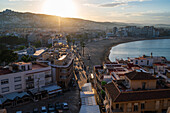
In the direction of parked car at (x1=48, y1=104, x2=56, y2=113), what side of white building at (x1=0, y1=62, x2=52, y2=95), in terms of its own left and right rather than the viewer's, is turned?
front

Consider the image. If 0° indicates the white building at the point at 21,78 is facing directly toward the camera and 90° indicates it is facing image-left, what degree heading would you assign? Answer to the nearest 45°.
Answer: approximately 315°

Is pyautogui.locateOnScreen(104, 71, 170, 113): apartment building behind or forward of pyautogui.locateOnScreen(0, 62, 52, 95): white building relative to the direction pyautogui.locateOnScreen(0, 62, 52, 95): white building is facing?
forward

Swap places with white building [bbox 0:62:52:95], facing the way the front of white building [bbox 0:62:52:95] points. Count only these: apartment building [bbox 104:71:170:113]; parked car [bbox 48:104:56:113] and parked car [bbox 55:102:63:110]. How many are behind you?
0

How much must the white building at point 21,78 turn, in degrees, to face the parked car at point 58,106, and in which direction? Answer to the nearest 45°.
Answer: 0° — it already faces it
